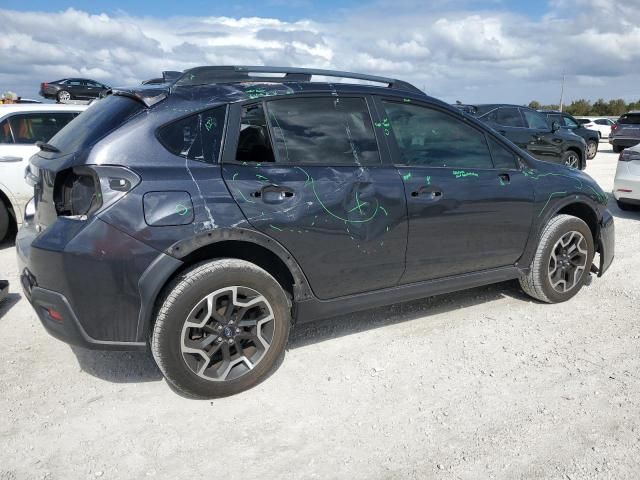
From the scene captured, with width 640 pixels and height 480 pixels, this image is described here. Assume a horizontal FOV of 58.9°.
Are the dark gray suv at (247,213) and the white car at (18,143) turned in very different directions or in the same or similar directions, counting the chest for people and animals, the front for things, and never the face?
same or similar directions

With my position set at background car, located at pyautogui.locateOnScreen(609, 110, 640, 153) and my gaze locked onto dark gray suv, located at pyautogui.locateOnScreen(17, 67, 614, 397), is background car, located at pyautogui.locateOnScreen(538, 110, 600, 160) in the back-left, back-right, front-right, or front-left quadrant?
front-right

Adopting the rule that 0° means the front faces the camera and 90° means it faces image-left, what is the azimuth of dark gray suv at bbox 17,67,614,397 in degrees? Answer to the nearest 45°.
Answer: approximately 225°

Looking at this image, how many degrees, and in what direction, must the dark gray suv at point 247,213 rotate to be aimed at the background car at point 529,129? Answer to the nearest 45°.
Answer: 0° — it already faces it

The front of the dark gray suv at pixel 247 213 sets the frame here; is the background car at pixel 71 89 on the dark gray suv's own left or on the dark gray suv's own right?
on the dark gray suv's own left

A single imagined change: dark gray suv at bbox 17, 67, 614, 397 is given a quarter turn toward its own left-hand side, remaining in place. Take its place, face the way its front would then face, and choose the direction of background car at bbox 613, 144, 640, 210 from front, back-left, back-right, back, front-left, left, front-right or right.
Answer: right

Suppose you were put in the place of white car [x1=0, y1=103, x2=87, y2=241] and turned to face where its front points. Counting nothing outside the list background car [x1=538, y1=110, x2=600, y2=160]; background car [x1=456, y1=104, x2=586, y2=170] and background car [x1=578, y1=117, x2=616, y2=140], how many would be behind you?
0

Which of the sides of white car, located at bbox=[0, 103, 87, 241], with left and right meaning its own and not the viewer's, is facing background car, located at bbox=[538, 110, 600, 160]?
front

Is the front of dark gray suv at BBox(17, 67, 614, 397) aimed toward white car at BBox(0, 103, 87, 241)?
no

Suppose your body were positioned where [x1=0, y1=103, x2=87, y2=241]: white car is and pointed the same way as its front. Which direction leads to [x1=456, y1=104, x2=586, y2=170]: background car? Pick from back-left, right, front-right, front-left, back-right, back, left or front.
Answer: front

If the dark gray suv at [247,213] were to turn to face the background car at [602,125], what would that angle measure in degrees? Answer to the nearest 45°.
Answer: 0° — it already faces it

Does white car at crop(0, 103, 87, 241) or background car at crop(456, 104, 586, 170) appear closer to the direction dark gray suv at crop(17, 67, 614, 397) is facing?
the background car
